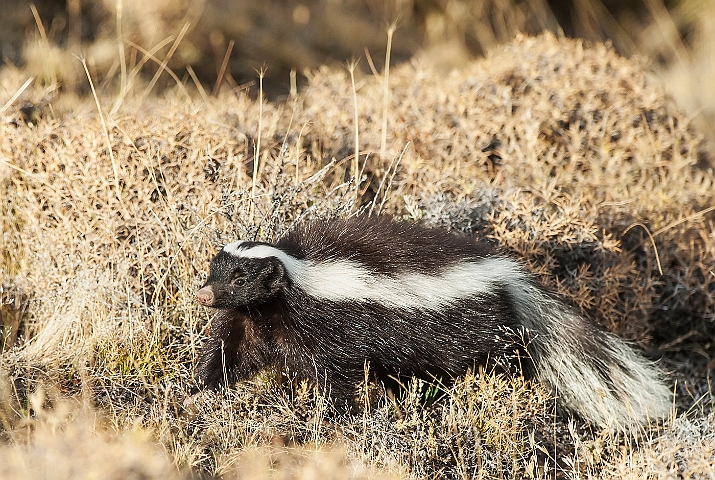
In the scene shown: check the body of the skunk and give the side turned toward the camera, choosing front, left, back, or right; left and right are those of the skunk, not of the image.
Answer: left

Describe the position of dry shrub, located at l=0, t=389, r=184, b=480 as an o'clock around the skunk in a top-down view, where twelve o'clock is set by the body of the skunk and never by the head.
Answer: The dry shrub is roughly at 10 o'clock from the skunk.
